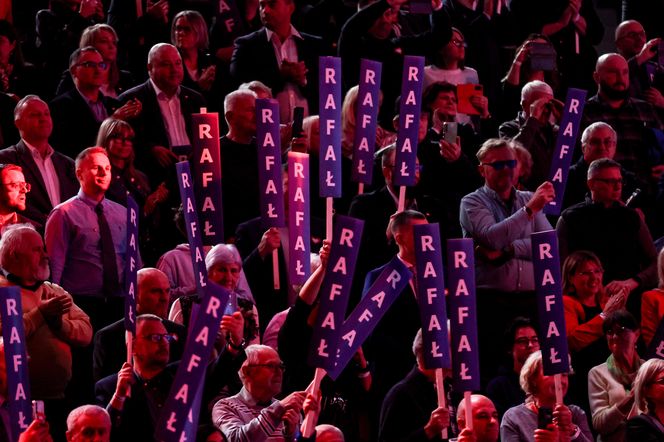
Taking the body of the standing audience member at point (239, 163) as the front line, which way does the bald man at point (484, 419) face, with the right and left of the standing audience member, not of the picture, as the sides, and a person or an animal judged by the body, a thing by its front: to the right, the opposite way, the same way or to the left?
the same way

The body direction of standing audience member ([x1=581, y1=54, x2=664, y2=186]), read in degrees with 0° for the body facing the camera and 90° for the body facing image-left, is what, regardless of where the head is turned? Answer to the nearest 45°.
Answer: approximately 315°

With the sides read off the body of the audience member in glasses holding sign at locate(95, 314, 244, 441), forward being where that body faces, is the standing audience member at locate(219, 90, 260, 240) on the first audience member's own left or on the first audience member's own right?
on the first audience member's own left

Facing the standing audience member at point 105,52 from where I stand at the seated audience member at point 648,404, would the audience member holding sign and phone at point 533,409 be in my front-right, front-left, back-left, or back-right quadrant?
front-left

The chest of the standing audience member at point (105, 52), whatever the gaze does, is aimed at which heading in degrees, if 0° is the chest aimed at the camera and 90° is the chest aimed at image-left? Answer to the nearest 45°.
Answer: approximately 315°

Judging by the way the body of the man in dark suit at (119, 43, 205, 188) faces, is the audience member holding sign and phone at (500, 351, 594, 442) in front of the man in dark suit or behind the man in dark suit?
in front

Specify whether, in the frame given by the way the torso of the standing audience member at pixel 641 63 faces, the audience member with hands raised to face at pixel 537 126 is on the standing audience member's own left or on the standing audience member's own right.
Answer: on the standing audience member's own right

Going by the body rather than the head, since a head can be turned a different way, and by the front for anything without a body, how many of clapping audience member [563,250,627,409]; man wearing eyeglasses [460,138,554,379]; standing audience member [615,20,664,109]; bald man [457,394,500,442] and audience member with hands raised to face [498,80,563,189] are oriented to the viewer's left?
0

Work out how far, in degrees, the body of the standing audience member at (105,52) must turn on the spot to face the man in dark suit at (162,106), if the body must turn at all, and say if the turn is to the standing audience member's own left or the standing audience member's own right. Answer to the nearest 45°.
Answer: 0° — they already face them

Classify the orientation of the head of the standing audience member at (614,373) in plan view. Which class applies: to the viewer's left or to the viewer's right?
to the viewer's left

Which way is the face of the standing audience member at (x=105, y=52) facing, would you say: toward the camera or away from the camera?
toward the camera

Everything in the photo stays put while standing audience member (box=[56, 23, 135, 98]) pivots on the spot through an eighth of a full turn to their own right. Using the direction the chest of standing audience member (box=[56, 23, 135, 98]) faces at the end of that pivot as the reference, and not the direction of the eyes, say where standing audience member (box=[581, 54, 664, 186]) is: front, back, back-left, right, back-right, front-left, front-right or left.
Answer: left

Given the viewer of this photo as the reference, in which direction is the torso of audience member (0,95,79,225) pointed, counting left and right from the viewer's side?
facing the viewer and to the right of the viewer

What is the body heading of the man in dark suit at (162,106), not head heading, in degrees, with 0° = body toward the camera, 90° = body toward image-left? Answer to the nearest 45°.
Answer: approximately 315°

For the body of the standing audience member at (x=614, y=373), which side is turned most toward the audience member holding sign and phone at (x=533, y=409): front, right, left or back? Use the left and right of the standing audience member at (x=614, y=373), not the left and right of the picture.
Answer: right

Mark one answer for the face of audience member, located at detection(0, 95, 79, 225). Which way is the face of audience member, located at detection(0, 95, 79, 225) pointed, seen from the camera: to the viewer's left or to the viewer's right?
to the viewer's right
